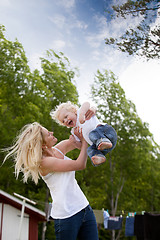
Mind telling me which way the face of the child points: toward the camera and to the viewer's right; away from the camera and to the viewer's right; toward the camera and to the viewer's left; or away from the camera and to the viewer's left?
toward the camera and to the viewer's left

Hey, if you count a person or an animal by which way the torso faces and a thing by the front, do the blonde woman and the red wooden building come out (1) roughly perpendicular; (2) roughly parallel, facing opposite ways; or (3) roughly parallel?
roughly perpendicular

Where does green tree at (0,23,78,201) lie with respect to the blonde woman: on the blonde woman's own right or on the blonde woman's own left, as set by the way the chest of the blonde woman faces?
on the blonde woman's own left

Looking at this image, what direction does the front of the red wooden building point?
toward the camera

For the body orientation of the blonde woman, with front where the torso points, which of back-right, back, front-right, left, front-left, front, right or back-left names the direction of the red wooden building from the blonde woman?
left

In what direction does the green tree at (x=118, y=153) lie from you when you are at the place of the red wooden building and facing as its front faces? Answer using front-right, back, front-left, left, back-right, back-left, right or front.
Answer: back-left

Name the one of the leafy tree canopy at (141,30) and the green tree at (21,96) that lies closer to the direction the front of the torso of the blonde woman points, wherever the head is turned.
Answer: the leafy tree canopy

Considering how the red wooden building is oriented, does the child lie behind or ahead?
ahead

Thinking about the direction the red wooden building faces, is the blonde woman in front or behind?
in front

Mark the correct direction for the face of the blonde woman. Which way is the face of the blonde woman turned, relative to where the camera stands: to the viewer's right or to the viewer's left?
to the viewer's right

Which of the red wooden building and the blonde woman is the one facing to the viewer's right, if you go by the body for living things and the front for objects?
the blonde woman

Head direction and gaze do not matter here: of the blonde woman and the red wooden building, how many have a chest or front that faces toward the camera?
1

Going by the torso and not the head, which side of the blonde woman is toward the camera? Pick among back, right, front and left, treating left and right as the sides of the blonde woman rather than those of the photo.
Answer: right
